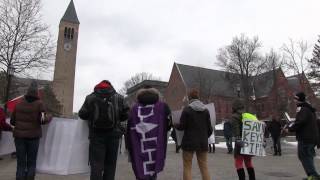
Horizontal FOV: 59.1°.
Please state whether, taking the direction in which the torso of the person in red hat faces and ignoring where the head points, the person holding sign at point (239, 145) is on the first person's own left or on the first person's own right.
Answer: on the first person's own right

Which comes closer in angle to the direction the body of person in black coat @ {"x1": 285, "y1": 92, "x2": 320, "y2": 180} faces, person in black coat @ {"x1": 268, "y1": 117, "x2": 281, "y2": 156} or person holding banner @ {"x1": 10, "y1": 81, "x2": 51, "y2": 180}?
the person holding banner

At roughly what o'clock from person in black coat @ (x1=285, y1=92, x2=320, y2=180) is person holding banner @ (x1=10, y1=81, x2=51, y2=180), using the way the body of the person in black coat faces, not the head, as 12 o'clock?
The person holding banner is roughly at 11 o'clock from the person in black coat.

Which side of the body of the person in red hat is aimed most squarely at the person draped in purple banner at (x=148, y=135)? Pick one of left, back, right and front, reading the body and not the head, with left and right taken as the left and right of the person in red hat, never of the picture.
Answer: right

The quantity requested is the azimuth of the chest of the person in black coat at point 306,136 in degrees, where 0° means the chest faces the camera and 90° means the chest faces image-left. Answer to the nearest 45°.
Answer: approximately 90°

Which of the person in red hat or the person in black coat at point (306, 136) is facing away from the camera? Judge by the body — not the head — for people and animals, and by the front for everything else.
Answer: the person in red hat

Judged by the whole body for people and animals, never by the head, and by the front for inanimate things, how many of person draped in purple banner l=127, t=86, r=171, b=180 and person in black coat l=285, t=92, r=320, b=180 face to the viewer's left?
1

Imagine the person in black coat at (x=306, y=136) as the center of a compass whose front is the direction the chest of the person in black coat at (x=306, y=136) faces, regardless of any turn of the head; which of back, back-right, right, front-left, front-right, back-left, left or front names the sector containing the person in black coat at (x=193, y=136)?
front-left

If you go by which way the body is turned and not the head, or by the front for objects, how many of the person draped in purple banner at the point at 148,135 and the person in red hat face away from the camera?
2

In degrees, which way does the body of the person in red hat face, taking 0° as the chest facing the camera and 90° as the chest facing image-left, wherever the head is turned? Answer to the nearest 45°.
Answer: approximately 180°

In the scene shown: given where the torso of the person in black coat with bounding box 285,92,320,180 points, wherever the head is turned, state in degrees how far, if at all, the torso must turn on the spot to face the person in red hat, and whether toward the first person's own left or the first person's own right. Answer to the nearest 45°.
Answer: approximately 45° to the first person's own left
